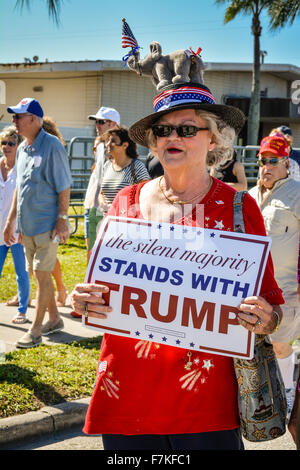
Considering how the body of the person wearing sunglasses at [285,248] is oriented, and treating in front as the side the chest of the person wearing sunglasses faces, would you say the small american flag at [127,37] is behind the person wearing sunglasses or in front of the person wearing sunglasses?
in front

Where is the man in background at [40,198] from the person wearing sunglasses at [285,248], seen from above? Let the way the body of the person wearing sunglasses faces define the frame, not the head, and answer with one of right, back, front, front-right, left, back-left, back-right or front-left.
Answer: front-right

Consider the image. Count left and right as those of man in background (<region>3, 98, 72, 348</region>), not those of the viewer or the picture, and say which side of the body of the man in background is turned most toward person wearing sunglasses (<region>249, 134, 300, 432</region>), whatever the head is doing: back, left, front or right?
left

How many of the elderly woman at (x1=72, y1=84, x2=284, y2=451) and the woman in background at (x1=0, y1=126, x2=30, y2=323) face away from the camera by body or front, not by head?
0

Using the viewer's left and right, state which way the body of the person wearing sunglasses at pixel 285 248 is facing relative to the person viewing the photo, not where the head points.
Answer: facing the viewer and to the left of the viewer

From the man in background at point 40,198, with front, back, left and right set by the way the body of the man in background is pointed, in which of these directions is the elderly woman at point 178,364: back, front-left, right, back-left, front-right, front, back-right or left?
front-left

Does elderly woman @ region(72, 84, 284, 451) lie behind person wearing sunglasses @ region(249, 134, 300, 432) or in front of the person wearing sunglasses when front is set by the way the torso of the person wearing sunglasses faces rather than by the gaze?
in front

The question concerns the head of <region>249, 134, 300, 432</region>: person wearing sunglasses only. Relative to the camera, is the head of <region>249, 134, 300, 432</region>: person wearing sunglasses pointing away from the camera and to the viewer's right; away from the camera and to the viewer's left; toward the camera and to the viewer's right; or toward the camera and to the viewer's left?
toward the camera and to the viewer's left

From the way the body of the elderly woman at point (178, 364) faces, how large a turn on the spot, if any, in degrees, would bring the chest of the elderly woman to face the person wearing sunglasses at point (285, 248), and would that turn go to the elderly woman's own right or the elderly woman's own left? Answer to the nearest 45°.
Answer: approximately 180°

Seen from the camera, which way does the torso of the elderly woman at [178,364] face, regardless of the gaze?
toward the camera
